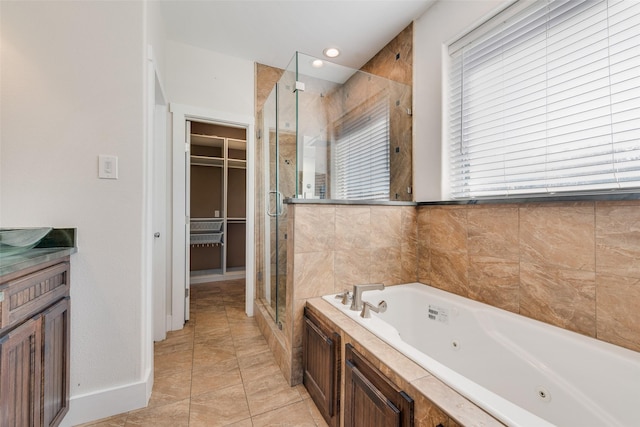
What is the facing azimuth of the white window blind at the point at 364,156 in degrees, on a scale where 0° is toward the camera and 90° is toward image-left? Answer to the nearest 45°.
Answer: approximately 45°

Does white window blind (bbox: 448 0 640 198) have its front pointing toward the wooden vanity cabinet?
yes

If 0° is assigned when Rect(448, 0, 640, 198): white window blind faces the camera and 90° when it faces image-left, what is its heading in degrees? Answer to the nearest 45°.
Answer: approximately 45°
